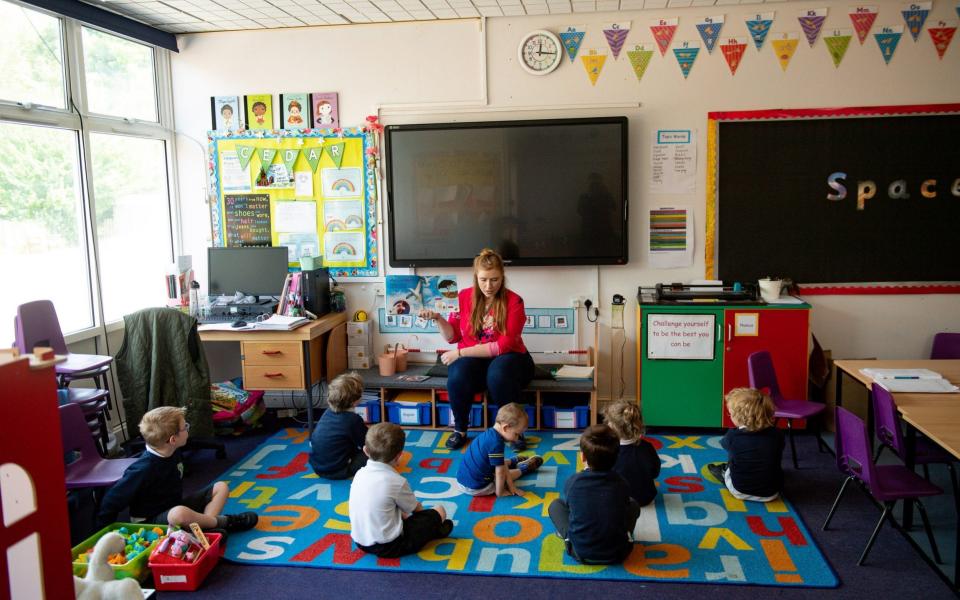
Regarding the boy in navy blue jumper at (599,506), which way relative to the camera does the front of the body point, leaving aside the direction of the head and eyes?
away from the camera

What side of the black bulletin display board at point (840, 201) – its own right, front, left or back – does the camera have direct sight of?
front

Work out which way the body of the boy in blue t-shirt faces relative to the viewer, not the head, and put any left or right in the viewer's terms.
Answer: facing to the right of the viewer

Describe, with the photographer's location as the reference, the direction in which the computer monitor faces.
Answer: facing the viewer

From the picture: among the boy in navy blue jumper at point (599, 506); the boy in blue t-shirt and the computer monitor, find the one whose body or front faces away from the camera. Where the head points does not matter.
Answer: the boy in navy blue jumper

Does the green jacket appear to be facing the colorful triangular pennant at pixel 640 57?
no

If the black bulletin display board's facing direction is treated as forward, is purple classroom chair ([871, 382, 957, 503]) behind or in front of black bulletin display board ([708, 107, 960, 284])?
in front

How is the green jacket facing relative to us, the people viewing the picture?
facing away from the viewer

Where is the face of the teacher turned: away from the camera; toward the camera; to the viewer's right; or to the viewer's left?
toward the camera

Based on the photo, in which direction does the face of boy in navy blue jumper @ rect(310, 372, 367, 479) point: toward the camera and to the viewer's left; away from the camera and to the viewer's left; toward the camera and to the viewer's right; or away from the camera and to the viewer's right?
away from the camera and to the viewer's right

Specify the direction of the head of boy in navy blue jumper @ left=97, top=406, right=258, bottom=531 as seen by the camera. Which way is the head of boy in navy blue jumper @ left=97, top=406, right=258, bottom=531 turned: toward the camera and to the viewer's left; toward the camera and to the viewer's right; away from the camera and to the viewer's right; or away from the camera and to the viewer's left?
away from the camera and to the viewer's right

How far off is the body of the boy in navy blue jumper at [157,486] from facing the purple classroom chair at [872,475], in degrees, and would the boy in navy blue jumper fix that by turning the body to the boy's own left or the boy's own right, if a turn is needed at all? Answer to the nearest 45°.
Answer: approximately 45° to the boy's own right

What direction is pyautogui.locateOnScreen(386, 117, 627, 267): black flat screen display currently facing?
toward the camera

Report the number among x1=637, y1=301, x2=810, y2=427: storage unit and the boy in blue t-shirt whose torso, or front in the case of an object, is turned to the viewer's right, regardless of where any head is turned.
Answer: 1

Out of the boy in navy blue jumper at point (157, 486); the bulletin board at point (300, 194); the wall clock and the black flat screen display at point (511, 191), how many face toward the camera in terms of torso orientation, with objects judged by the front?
3

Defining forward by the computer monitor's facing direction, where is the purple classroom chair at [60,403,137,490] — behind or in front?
in front

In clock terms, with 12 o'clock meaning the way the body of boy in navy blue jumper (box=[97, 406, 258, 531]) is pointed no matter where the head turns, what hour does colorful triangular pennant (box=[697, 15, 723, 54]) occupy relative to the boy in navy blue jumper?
The colorful triangular pennant is roughly at 12 o'clock from the boy in navy blue jumper.

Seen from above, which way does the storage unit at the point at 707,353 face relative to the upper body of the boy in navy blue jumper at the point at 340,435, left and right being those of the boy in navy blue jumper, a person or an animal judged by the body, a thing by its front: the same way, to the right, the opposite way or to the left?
the opposite way
